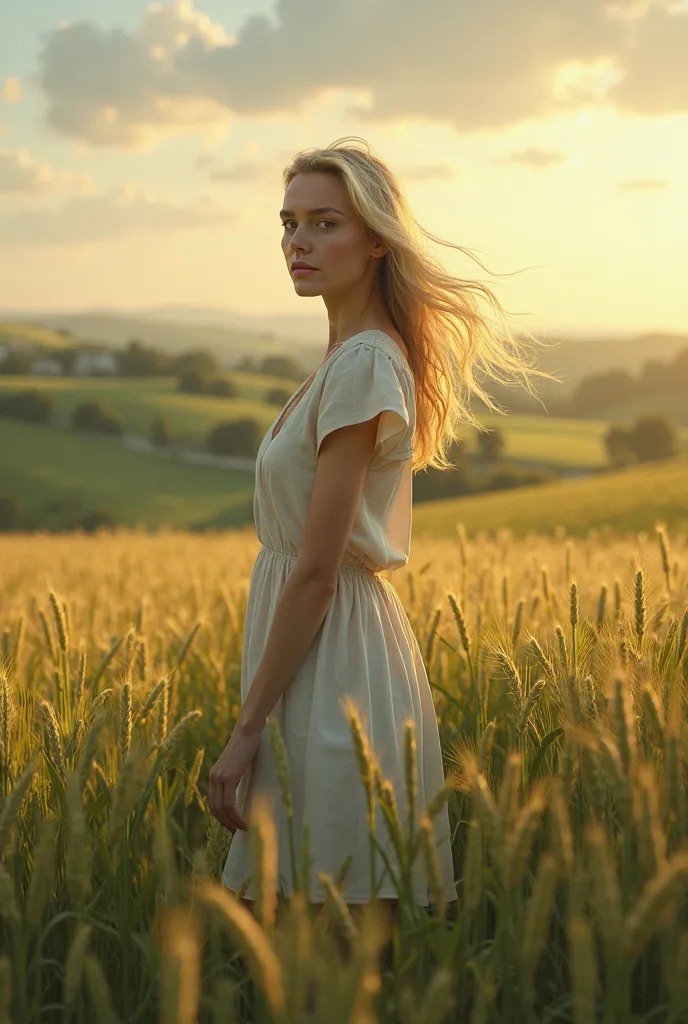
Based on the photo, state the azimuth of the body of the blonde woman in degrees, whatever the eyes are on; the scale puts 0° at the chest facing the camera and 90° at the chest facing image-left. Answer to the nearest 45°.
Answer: approximately 90°

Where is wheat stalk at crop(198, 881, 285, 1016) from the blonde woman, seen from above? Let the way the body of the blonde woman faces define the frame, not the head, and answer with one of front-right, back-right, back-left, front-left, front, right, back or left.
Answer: left
